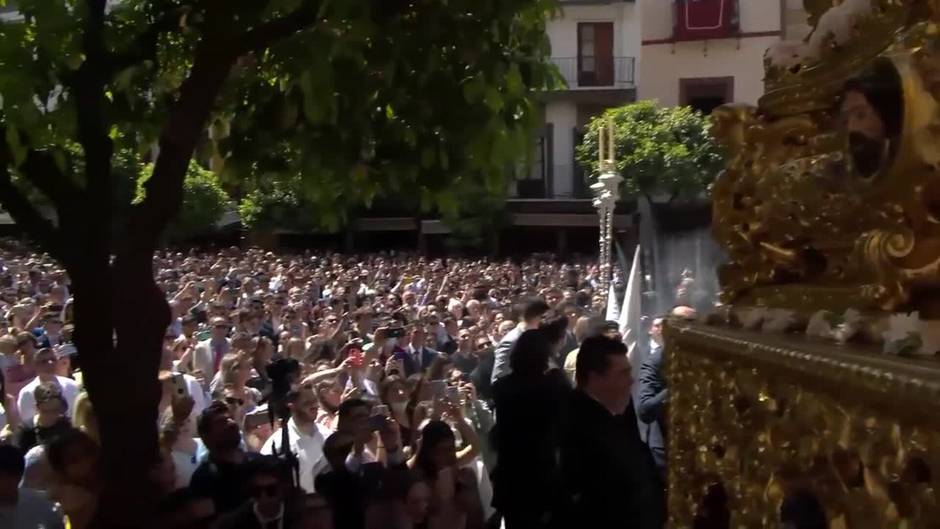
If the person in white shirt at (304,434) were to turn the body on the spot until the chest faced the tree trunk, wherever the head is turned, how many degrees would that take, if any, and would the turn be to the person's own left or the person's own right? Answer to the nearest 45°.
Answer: approximately 45° to the person's own right

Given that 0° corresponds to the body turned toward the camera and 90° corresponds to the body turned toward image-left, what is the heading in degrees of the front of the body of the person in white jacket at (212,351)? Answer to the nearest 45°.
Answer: approximately 315°

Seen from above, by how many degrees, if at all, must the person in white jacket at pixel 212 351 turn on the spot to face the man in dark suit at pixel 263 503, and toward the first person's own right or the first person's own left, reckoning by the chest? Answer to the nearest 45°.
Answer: approximately 45° to the first person's own right
